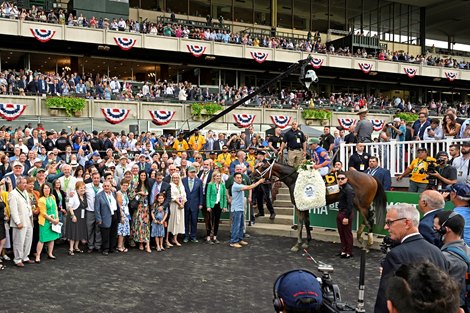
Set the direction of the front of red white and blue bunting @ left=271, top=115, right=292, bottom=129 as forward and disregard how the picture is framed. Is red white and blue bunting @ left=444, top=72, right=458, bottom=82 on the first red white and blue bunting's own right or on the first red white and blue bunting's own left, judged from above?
on the first red white and blue bunting's own left

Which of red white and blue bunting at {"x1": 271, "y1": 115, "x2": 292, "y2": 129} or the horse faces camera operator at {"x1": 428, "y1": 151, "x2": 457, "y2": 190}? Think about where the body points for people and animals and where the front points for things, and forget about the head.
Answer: the red white and blue bunting

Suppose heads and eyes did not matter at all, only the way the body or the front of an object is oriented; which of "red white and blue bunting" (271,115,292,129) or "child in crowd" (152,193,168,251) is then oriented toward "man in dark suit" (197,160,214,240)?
the red white and blue bunting

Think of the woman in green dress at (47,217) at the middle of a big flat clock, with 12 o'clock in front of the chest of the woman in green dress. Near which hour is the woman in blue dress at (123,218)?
The woman in blue dress is roughly at 10 o'clock from the woman in green dress.

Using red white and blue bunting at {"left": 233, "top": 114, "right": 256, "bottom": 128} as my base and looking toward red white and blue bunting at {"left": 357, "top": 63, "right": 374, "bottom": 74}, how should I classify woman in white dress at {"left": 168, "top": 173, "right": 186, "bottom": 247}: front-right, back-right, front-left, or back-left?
back-right

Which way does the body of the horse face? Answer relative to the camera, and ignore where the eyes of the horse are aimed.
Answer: to the viewer's left

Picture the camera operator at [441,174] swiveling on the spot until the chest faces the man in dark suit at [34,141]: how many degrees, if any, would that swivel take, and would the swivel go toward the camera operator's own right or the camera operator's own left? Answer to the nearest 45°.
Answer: approximately 45° to the camera operator's own right

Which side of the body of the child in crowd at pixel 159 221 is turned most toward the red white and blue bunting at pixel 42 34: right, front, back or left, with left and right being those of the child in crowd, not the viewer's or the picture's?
back

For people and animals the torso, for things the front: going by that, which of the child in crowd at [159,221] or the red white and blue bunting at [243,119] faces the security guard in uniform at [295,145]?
the red white and blue bunting

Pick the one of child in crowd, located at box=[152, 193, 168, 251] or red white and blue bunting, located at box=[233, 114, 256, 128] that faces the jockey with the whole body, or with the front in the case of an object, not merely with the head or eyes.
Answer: the red white and blue bunting

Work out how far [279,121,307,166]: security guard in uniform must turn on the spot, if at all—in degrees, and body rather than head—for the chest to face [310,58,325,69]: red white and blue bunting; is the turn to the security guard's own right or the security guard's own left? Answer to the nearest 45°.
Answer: approximately 180°

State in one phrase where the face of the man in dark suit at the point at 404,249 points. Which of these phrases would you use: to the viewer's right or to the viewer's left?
to the viewer's left

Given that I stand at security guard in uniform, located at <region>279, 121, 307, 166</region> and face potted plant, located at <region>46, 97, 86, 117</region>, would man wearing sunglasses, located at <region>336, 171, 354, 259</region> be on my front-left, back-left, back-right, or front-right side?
back-left

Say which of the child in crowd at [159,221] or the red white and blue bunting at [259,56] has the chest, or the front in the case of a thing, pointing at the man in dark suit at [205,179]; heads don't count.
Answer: the red white and blue bunting

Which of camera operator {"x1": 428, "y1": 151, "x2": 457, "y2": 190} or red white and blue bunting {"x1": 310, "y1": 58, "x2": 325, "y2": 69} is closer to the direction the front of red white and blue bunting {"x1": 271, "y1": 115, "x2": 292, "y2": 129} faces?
the camera operator
